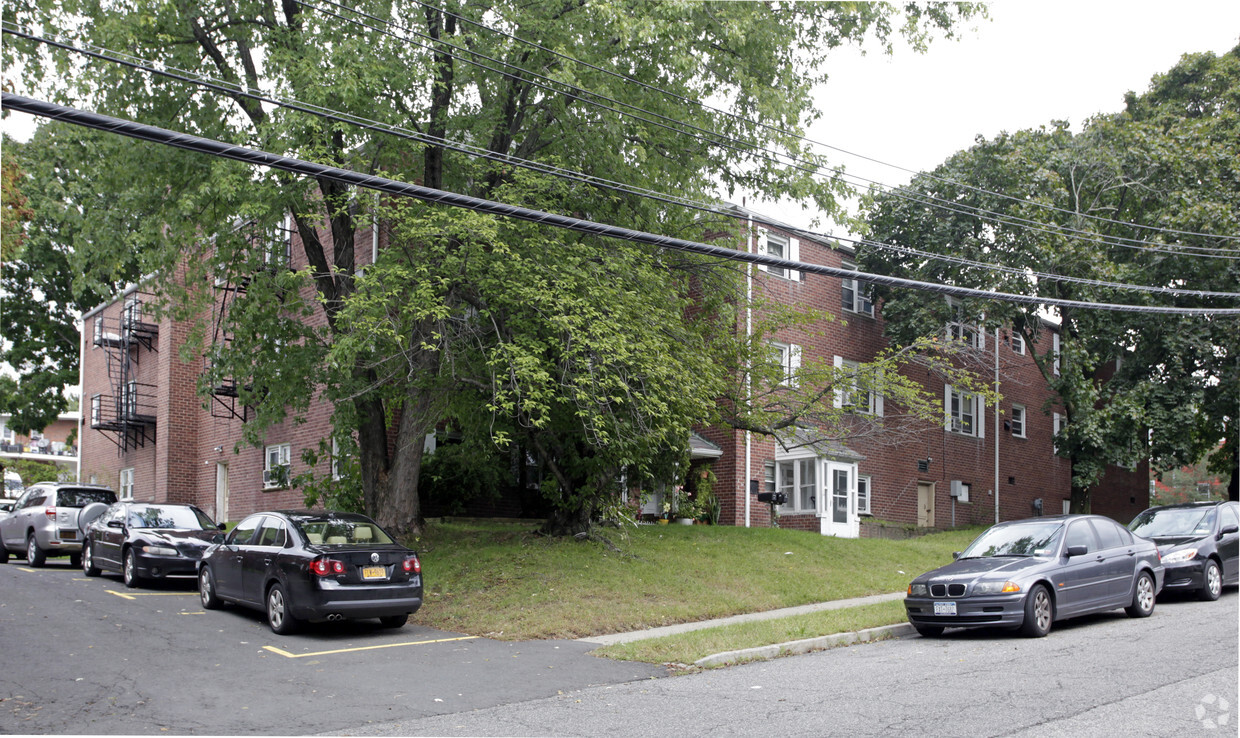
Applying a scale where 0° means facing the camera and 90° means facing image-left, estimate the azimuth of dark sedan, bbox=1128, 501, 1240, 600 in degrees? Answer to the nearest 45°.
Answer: approximately 45°

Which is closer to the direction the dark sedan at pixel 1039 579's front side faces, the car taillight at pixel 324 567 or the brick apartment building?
the car taillight

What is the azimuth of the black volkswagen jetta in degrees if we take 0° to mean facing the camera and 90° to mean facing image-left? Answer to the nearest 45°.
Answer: approximately 135°

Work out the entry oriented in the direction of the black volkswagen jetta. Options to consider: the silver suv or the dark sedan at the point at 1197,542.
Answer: the dark sedan

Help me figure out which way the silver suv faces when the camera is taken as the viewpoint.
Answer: facing away from the viewer and to the left of the viewer
